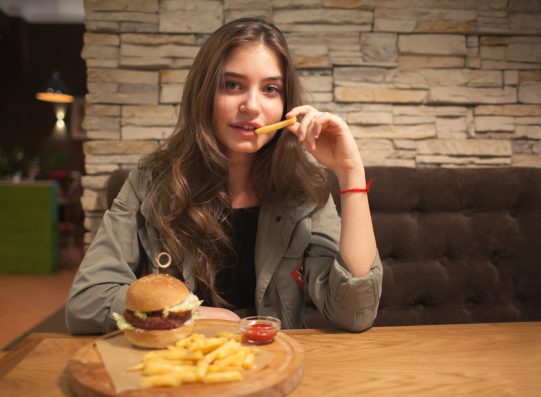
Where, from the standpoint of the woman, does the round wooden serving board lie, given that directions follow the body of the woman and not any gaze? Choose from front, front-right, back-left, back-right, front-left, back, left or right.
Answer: front

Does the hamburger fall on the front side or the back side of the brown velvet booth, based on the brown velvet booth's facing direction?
on the front side

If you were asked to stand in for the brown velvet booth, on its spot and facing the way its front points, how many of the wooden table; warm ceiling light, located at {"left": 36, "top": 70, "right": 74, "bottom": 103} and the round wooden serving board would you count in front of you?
2

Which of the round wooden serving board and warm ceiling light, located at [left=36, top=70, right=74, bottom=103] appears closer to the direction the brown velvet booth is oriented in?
the round wooden serving board

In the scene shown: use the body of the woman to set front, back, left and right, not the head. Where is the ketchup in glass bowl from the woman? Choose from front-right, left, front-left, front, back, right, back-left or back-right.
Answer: front

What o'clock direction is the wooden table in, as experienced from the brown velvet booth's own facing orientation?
The wooden table is roughly at 12 o'clock from the brown velvet booth.

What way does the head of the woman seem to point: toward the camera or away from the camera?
toward the camera

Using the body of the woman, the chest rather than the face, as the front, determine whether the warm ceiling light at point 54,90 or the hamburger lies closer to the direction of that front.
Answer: the hamburger

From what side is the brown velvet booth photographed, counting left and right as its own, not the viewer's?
front

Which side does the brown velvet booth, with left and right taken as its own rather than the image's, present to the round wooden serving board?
front

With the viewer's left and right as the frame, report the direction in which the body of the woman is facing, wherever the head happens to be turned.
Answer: facing the viewer

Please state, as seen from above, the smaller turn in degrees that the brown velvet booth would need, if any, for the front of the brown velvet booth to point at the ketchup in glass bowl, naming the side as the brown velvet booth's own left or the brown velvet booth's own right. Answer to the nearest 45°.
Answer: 0° — it already faces it
